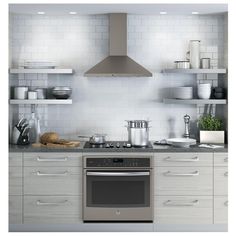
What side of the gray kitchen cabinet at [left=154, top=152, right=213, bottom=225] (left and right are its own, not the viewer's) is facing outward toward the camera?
front

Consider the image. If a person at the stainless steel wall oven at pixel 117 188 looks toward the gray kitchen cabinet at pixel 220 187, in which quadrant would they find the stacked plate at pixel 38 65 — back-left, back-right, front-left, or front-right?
back-left

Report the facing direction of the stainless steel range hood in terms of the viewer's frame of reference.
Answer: facing the viewer

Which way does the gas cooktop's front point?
toward the camera

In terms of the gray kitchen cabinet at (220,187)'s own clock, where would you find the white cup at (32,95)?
The white cup is roughly at 3 o'clock from the gray kitchen cabinet.

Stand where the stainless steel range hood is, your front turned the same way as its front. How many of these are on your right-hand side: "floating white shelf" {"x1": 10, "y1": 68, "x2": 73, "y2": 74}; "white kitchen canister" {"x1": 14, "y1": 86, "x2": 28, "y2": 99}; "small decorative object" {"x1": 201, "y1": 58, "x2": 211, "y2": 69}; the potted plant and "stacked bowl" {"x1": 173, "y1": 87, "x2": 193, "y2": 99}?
2

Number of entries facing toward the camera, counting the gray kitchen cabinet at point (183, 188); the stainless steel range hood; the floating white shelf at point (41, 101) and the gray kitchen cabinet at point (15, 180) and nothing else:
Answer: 4

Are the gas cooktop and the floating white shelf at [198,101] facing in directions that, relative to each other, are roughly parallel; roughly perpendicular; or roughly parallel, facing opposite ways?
roughly parallel

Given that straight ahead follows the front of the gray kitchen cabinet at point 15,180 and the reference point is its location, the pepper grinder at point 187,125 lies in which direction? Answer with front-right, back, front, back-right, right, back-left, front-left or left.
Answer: left
